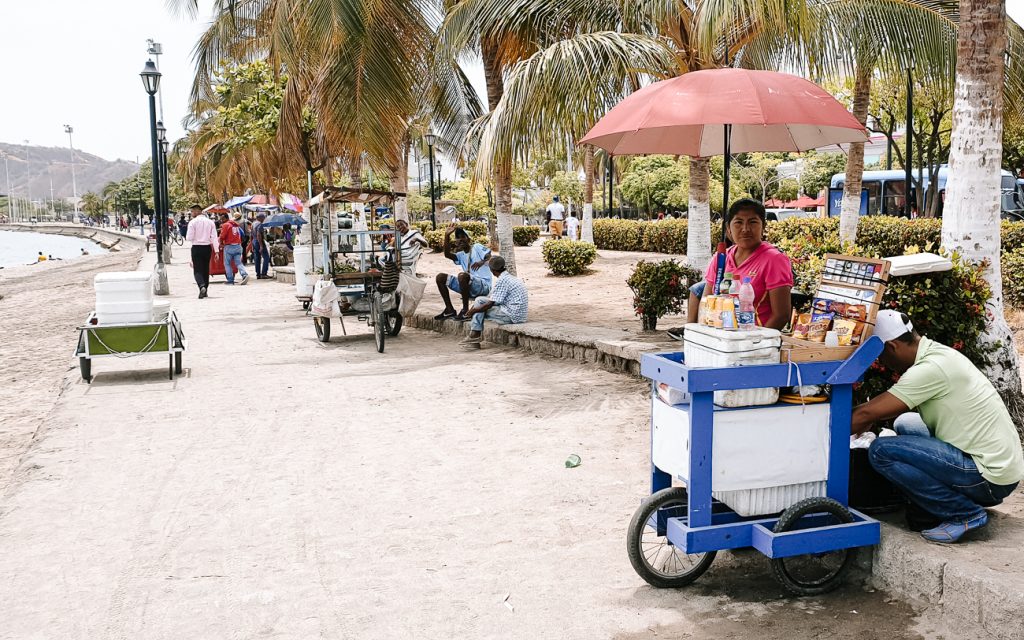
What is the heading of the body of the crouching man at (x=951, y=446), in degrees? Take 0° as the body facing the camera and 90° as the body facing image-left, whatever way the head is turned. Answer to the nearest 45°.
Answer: approximately 90°

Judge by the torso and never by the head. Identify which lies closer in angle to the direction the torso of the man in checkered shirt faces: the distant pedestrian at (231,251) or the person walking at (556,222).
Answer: the distant pedestrian

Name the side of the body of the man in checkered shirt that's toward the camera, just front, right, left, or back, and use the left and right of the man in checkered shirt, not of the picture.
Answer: left

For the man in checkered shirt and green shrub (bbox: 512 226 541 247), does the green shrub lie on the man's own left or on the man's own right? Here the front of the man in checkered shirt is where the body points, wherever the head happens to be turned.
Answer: on the man's own right

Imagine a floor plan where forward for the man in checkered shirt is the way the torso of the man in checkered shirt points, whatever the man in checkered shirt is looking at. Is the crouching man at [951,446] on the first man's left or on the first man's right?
on the first man's left

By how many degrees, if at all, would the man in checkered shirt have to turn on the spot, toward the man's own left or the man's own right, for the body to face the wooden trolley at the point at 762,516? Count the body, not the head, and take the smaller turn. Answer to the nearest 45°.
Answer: approximately 90° to the man's own left

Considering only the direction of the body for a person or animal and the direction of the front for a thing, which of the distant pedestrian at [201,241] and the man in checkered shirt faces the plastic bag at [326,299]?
the man in checkered shirt
